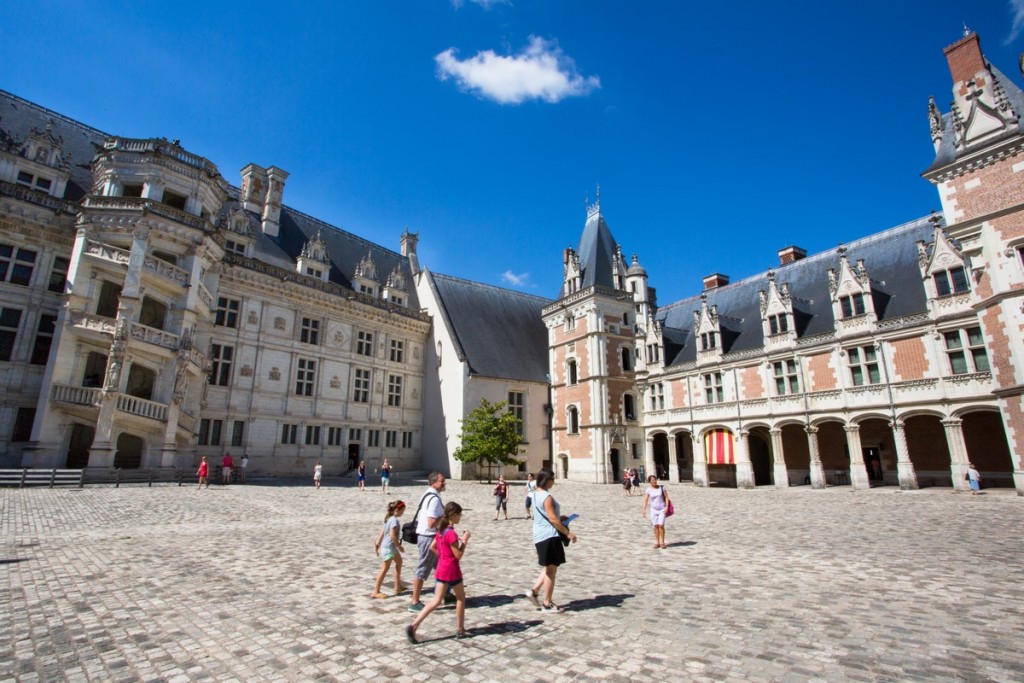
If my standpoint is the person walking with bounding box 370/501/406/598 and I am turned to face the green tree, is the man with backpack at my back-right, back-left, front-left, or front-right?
back-right

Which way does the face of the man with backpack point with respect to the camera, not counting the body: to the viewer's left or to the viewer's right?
to the viewer's right

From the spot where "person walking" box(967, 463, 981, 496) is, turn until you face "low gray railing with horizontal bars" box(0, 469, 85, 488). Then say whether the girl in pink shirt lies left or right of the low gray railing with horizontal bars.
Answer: left

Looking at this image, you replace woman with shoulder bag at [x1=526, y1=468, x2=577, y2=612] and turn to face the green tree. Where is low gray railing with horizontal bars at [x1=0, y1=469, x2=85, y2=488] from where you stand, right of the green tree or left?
left

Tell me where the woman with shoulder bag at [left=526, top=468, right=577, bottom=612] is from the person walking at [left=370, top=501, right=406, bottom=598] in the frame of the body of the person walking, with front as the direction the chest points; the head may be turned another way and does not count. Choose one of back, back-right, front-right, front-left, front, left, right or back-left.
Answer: front-right

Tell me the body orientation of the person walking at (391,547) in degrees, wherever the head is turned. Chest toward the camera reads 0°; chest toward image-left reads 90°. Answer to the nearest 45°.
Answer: approximately 270°
